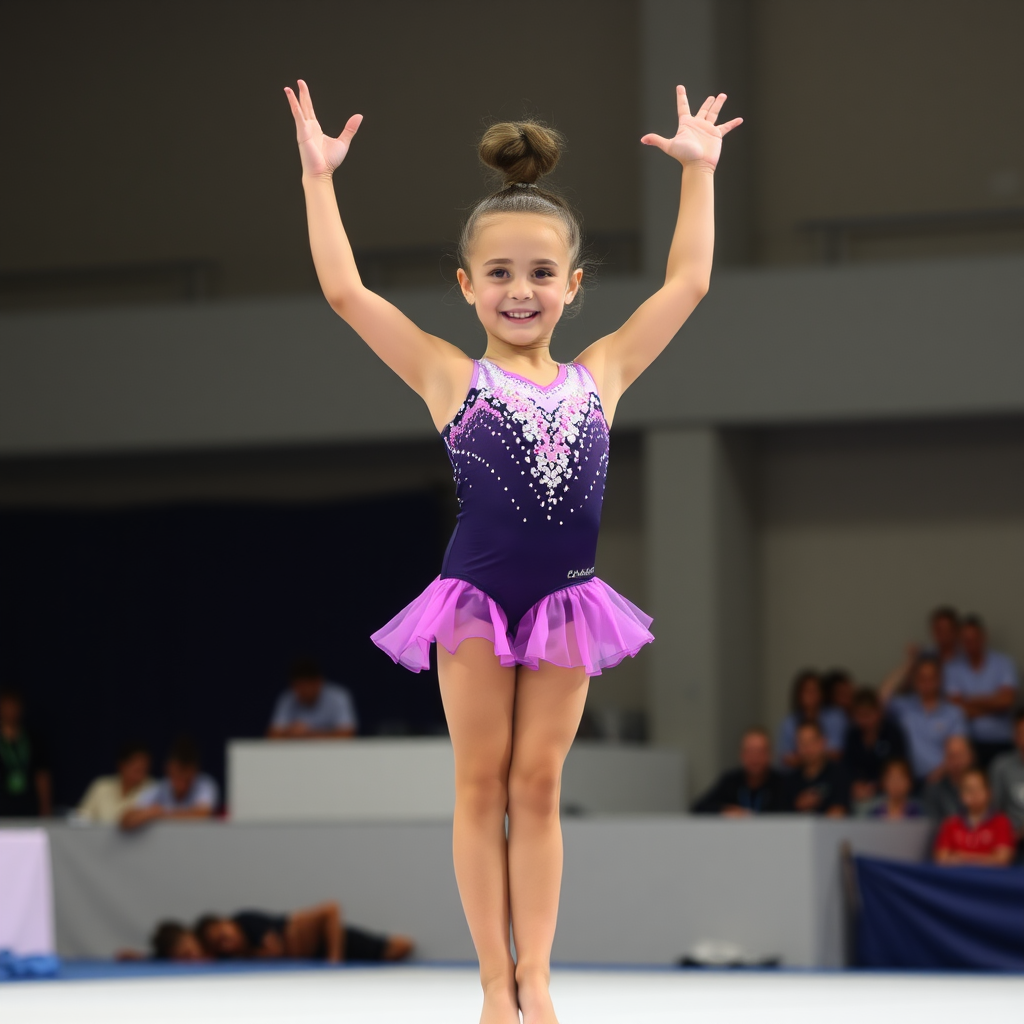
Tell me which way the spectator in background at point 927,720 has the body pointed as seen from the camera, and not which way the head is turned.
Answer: toward the camera

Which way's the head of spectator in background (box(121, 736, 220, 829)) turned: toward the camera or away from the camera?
toward the camera

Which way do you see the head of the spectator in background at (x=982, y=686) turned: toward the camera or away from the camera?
toward the camera

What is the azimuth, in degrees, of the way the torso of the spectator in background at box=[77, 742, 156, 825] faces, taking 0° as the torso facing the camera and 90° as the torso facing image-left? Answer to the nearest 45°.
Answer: approximately 315°

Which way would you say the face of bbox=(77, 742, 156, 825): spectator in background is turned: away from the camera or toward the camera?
toward the camera

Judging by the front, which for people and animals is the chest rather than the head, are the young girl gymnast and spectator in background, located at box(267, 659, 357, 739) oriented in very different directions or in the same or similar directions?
same or similar directions

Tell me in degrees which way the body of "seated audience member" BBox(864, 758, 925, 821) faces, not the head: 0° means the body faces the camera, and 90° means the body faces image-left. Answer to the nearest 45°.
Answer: approximately 0°

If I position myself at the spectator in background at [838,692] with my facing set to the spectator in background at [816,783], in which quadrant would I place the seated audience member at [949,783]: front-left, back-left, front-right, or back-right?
front-left

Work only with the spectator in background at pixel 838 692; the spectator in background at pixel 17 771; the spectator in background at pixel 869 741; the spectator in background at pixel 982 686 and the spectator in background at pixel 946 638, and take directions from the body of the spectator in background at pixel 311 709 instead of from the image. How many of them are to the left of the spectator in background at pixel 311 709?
4

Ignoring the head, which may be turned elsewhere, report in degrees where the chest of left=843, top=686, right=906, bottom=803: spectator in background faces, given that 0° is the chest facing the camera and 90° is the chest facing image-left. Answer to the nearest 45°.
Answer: approximately 0°

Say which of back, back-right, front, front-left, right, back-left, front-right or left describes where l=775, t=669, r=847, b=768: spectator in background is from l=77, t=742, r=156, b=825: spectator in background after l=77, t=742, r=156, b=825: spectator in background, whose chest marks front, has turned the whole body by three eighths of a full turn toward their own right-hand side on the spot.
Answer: back

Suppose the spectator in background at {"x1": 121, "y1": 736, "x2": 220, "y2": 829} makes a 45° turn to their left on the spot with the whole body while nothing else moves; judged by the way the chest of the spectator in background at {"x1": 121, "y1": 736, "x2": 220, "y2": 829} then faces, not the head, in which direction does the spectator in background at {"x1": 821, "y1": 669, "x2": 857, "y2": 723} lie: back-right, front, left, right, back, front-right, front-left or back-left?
front-left

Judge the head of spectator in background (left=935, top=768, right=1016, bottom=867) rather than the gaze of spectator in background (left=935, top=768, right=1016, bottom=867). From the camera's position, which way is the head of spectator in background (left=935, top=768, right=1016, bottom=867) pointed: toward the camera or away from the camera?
toward the camera

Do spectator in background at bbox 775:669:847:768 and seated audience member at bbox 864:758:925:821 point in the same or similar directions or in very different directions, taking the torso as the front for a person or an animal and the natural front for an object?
same or similar directions

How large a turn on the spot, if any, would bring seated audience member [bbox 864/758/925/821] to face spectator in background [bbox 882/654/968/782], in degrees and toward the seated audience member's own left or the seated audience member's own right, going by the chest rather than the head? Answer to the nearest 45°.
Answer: approximately 180°

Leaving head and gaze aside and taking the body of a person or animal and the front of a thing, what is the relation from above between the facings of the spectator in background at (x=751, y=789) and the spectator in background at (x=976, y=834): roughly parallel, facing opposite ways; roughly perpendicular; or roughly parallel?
roughly parallel

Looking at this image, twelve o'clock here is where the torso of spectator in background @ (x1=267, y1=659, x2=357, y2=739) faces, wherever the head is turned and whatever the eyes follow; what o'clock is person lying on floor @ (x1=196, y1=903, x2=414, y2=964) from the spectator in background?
The person lying on floor is roughly at 12 o'clock from the spectator in background.
